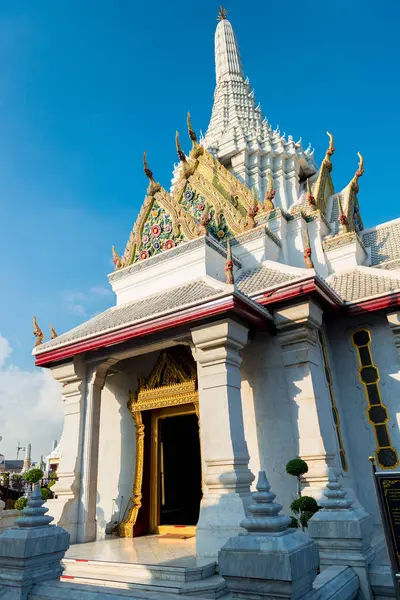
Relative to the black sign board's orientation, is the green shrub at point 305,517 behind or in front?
behind

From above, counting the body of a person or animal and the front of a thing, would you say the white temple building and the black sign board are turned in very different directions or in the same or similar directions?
same or similar directions

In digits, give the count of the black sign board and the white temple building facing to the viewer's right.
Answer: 0

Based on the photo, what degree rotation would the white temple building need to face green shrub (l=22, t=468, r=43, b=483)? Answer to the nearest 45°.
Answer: approximately 45° to its right

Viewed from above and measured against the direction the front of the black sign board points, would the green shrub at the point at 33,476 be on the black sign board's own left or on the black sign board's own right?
on the black sign board's own right

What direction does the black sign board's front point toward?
toward the camera
